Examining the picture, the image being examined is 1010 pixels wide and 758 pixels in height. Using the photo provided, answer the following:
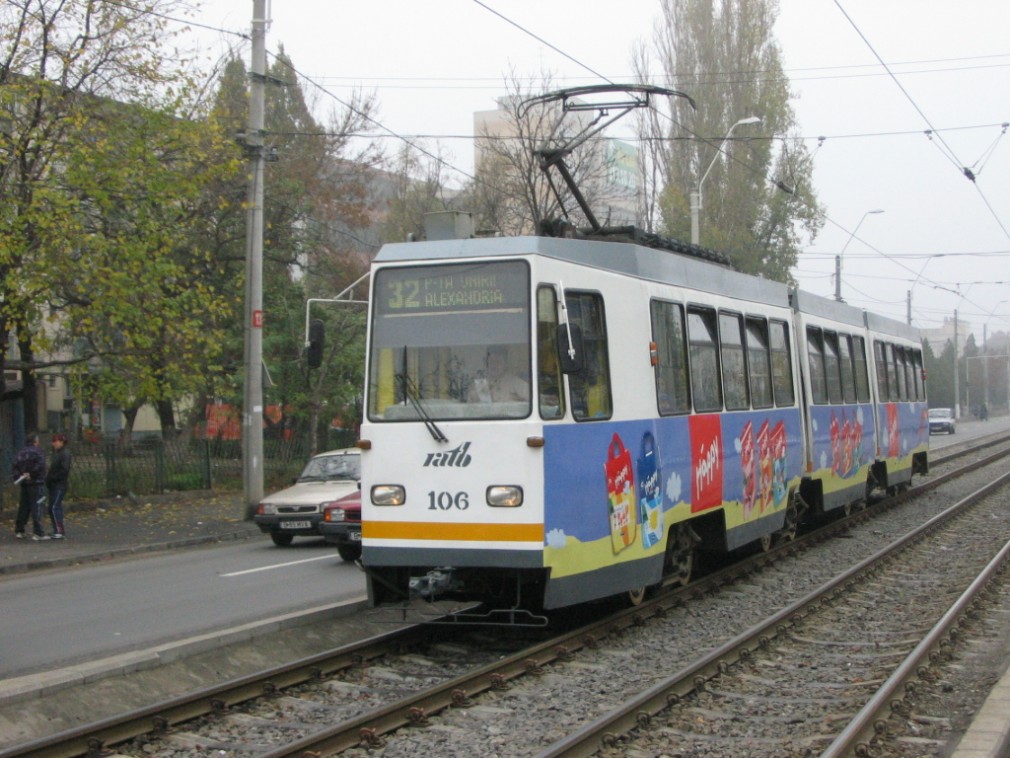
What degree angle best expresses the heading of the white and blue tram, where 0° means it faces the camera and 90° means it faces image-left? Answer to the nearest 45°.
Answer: approximately 45°

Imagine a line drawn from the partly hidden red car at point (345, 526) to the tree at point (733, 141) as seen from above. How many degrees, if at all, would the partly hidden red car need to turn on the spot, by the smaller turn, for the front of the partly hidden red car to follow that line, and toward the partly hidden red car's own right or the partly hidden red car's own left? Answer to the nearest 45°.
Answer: approximately 180°

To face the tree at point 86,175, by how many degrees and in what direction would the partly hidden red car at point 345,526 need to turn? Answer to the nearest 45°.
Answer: approximately 90° to its right

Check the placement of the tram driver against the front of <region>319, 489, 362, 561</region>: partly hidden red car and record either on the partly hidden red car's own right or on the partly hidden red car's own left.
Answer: on the partly hidden red car's own left

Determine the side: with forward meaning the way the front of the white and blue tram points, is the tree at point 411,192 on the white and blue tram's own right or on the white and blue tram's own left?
on the white and blue tram's own right
